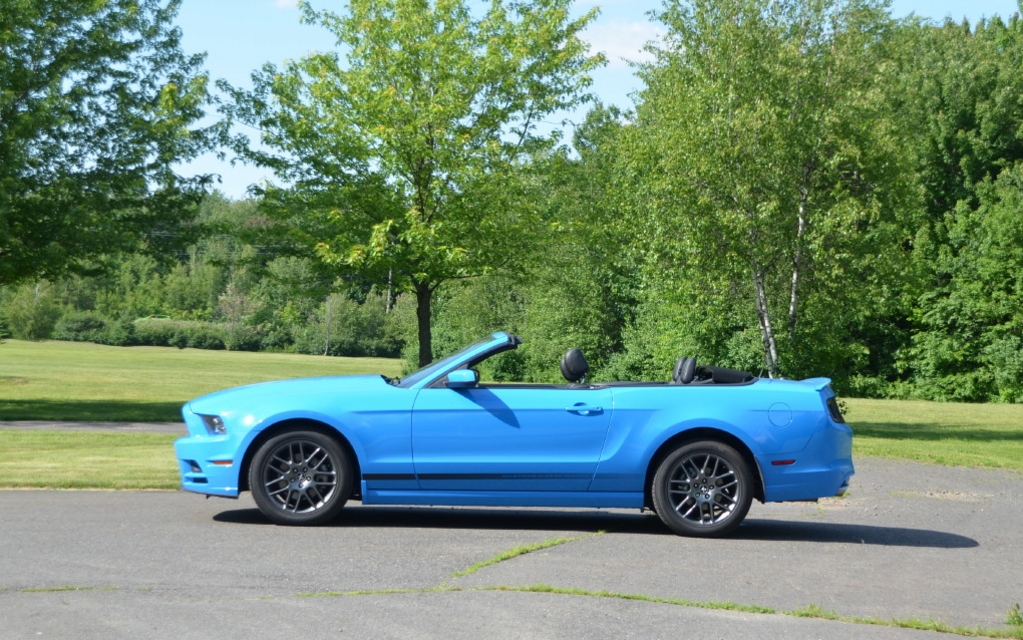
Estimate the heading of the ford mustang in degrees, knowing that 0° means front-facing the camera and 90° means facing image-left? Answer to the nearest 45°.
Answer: approximately 90°

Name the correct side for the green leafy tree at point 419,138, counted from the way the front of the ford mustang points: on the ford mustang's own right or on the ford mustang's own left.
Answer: on the ford mustang's own right

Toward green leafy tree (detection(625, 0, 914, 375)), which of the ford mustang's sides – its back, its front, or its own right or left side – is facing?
right

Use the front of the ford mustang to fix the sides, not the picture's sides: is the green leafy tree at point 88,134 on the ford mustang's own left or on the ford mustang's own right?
on the ford mustang's own right
